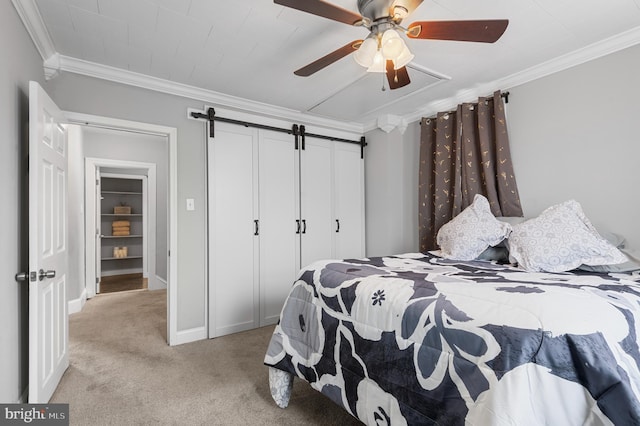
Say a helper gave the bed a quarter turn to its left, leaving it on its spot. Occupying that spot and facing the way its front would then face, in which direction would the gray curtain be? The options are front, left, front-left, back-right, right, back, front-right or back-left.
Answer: back-left

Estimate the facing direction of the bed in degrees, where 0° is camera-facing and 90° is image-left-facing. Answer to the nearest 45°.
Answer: approximately 45°

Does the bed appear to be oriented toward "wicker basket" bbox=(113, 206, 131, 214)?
no

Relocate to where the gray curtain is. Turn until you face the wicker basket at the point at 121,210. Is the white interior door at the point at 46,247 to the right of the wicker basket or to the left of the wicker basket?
left

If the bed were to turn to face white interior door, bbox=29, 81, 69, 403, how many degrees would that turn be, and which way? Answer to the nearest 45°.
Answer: approximately 45° to its right
